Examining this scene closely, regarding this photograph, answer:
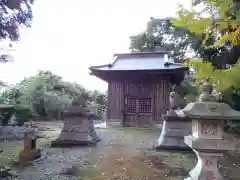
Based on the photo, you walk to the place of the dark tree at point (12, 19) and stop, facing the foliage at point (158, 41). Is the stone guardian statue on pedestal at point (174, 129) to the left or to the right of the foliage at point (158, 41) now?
right

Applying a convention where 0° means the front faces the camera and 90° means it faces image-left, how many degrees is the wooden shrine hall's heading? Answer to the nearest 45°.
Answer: approximately 0°

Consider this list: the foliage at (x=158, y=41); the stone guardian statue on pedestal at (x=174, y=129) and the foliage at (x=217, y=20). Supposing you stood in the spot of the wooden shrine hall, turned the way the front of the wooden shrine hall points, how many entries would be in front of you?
2

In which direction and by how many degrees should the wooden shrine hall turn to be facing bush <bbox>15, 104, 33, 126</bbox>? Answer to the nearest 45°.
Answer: approximately 45° to its right

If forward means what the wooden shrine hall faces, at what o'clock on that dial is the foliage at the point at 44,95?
The foliage is roughly at 4 o'clock from the wooden shrine hall.

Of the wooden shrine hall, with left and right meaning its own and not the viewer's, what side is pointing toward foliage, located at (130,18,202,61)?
back

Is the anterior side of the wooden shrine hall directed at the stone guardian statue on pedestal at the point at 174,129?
yes

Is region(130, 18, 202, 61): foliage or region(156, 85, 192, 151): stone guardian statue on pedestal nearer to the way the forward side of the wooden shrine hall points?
the stone guardian statue on pedestal

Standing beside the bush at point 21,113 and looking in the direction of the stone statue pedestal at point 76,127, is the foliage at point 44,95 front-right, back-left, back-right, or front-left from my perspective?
back-left

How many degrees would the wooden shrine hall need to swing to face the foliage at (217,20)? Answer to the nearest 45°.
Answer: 0° — it already faces it

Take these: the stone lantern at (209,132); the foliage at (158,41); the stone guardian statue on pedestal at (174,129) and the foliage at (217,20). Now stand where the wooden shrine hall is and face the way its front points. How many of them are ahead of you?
3

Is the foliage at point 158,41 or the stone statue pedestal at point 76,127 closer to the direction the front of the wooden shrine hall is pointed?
the stone statue pedestal
